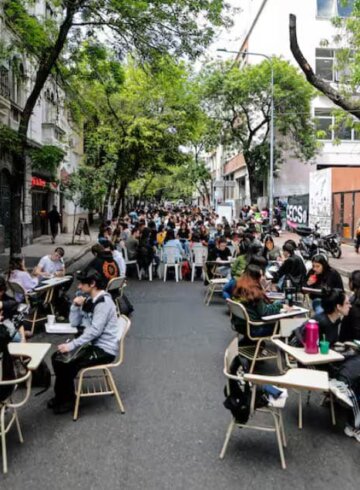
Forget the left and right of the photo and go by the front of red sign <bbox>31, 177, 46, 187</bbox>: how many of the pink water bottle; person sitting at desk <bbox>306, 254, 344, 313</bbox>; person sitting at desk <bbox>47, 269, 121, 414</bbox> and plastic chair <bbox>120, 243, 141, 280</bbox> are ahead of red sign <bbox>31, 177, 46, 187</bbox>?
4

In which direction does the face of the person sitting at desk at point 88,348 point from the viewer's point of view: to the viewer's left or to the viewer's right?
to the viewer's left

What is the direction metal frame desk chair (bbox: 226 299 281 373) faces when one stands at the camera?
facing away from the viewer and to the right of the viewer

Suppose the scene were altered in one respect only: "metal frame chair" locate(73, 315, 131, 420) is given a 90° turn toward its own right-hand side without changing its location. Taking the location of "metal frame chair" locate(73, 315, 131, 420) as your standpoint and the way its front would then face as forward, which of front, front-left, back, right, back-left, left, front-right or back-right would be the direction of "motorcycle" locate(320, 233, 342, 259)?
front-right

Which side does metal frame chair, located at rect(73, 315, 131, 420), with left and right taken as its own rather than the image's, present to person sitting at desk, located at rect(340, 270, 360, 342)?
back

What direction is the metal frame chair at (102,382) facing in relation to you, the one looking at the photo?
facing to the left of the viewer

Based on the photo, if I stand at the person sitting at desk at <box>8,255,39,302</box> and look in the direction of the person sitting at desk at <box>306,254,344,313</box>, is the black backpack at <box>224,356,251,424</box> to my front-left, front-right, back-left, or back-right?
front-right

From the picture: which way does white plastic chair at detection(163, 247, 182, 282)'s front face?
away from the camera

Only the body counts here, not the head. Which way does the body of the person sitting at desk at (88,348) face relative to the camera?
to the viewer's left
